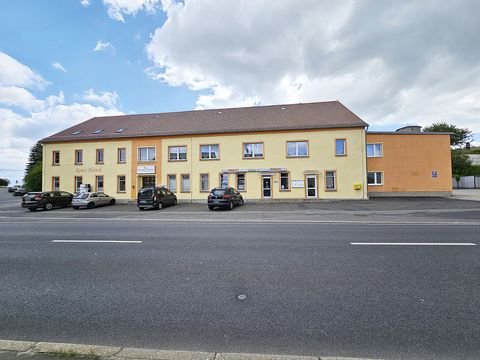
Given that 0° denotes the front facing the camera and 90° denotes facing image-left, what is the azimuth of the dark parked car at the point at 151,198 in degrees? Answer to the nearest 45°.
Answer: approximately 225°

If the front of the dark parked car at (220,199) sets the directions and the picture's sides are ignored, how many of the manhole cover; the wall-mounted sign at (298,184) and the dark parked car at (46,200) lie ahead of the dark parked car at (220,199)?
1

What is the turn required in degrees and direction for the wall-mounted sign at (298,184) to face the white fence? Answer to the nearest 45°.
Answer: approximately 135° to its left

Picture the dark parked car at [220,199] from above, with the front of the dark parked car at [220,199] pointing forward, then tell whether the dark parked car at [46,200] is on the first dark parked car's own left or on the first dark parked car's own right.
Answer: on the first dark parked car's own left

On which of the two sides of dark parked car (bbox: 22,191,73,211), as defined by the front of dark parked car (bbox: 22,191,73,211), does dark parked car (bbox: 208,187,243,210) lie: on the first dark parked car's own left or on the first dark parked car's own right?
on the first dark parked car's own right

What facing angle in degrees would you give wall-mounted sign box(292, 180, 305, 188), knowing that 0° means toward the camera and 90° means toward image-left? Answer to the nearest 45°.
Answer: approximately 0°

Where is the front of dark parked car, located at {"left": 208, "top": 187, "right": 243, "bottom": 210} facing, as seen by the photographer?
facing away from the viewer and to the right of the viewer

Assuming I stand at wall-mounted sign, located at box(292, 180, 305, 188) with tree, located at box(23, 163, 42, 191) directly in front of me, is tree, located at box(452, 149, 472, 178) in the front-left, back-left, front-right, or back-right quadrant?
back-right

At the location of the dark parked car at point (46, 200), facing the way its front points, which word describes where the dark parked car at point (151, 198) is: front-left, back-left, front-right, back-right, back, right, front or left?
right

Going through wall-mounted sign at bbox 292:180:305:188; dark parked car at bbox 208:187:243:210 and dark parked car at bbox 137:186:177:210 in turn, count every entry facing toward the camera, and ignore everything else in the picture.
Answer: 1

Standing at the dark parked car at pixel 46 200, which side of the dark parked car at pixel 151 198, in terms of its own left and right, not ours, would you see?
left

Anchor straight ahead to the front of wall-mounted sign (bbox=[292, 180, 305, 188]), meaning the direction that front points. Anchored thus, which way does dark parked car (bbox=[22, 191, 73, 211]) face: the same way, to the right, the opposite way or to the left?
the opposite way

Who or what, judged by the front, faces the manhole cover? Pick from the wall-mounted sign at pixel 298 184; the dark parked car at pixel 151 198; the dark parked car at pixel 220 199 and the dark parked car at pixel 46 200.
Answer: the wall-mounted sign

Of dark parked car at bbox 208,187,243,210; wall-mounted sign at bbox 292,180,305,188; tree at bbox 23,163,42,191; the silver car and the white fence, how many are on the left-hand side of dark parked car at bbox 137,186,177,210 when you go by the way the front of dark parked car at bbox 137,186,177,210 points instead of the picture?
2
